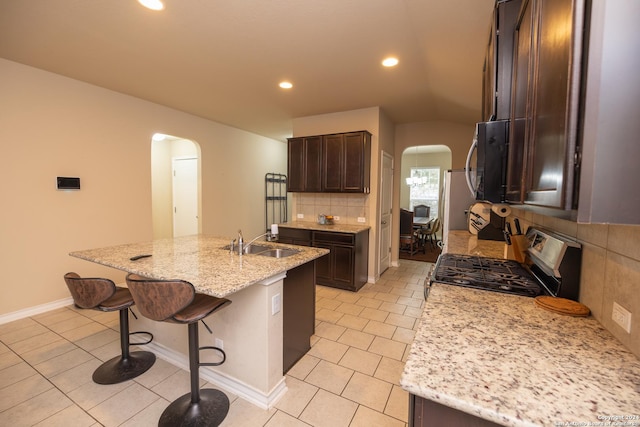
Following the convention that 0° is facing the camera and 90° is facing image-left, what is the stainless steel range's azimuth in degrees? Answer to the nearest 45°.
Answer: approximately 90°

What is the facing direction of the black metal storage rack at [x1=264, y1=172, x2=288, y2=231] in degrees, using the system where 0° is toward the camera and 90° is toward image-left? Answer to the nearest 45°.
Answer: approximately 315°

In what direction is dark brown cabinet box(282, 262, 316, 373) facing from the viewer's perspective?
to the viewer's right

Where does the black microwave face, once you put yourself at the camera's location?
facing to the left of the viewer

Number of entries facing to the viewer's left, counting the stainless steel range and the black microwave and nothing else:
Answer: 2

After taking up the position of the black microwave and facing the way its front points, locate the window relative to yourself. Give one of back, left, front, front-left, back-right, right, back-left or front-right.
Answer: right

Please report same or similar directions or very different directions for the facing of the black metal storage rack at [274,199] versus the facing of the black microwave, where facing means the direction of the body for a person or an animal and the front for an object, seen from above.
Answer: very different directions

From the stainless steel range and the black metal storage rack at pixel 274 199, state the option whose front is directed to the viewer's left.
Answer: the stainless steel range

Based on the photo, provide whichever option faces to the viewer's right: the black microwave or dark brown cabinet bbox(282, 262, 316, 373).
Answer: the dark brown cabinet

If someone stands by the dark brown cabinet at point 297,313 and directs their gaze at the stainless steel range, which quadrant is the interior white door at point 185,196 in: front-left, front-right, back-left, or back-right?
back-left

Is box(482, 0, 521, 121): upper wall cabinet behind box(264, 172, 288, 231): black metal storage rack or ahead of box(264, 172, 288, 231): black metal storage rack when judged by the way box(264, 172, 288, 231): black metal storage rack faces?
ahead
